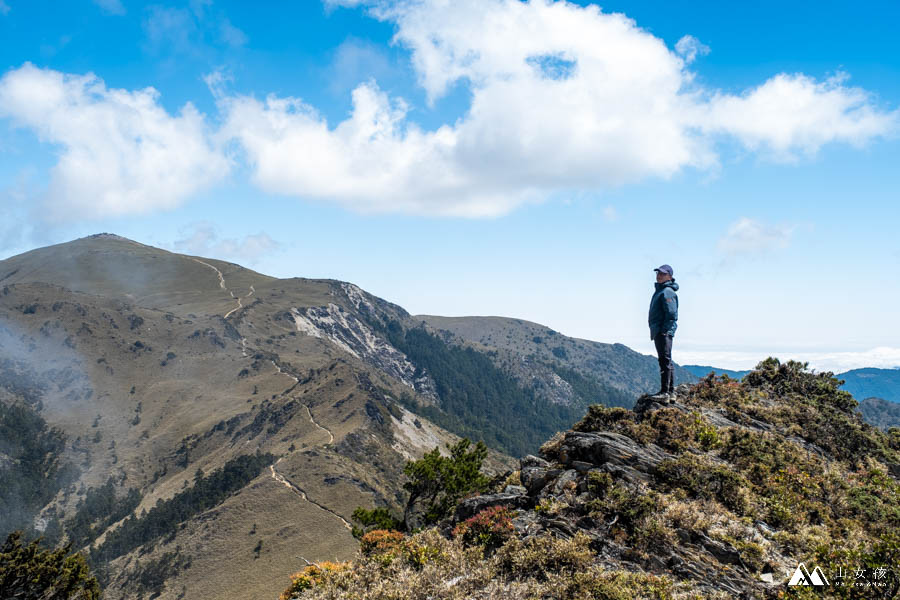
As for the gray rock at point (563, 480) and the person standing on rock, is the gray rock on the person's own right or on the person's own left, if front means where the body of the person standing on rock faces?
on the person's own left

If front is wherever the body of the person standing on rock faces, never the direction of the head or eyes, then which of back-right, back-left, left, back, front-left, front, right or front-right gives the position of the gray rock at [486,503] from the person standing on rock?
front-left

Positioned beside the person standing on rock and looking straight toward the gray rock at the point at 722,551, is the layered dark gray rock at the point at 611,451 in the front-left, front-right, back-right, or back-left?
front-right

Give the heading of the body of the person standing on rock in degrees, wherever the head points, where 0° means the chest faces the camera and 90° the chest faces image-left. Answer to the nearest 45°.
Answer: approximately 90°

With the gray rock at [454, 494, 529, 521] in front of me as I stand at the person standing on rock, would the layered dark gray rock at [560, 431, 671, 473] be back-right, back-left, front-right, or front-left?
front-left

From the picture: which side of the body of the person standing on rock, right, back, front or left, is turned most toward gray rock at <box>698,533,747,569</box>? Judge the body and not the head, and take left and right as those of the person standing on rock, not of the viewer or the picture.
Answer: left

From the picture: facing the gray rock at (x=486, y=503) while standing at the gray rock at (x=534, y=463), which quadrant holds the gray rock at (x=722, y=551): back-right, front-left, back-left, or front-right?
front-left

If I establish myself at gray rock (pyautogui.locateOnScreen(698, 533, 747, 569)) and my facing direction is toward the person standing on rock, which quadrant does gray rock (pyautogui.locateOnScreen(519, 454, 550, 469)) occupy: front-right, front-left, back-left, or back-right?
front-left

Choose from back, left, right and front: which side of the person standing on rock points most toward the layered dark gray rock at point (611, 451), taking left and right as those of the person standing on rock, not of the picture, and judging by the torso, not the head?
left
